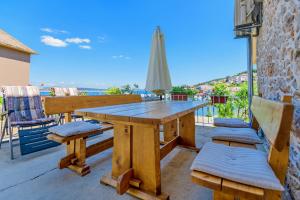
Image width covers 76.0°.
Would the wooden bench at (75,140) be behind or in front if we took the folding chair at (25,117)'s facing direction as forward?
in front

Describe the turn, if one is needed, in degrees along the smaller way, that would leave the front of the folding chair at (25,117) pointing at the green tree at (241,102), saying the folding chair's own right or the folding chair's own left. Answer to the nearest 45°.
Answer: approximately 45° to the folding chair's own left

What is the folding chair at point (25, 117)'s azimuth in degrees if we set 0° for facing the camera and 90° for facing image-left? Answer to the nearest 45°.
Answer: approximately 315°

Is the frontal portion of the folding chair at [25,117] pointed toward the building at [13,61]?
no

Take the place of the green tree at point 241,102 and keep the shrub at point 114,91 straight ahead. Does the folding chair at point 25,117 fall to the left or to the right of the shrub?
left

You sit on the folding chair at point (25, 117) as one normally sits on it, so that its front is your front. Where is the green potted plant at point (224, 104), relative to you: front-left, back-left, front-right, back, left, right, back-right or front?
front-left

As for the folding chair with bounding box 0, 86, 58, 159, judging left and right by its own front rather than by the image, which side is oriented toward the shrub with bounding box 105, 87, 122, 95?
left

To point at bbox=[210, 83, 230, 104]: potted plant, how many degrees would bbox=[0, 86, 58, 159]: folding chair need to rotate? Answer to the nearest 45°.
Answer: approximately 45° to its left

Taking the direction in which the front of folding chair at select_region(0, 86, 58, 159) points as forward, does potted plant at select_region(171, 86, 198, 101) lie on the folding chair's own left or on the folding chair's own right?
on the folding chair's own left

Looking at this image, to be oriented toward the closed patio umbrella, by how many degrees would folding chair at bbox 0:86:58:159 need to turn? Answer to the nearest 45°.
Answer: approximately 45° to its left
